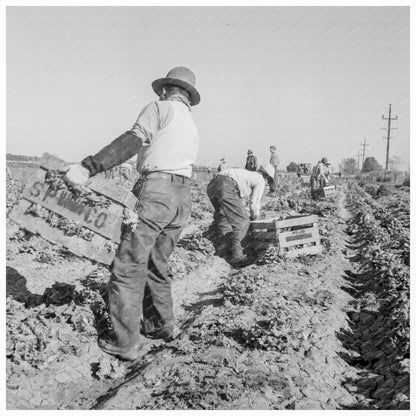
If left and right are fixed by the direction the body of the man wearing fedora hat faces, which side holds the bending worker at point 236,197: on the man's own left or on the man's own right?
on the man's own right

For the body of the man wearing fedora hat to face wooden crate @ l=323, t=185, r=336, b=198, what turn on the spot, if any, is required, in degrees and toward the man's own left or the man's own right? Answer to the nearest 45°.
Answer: approximately 90° to the man's own right

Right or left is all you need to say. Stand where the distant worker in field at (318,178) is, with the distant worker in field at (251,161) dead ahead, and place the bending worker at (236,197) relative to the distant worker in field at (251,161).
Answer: left

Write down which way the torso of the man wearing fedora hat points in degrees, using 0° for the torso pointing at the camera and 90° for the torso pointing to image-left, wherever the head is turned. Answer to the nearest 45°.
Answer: approximately 135°

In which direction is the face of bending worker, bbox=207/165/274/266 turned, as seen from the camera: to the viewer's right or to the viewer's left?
to the viewer's right

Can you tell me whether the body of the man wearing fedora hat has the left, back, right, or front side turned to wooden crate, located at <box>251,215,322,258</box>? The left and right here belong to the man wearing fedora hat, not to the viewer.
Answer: right

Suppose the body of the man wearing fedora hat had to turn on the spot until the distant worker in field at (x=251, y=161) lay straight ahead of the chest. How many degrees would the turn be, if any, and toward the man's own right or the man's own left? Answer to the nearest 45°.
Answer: approximately 45° to the man's own right

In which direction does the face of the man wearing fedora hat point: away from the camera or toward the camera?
away from the camera
